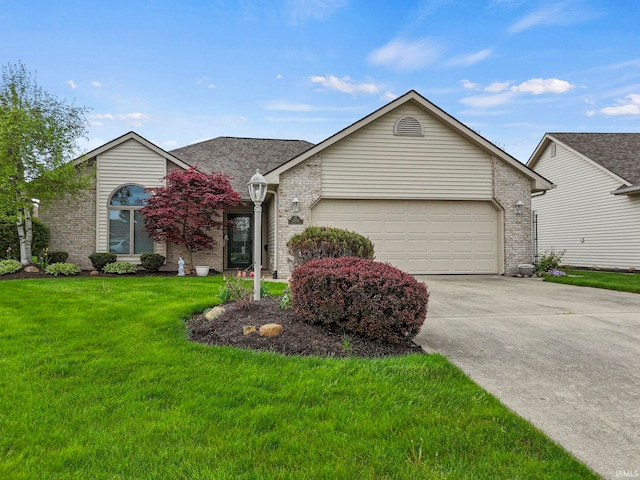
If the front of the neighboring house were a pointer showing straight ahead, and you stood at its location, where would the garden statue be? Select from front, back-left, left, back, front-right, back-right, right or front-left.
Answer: right

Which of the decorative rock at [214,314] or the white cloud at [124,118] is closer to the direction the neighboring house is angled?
the decorative rock

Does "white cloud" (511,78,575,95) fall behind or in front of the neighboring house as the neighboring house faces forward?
behind

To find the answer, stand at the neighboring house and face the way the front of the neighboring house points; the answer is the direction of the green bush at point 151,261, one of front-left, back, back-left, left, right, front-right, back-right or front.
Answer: right

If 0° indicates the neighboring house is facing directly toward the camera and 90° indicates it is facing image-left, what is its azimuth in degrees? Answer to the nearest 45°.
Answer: approximately 315°

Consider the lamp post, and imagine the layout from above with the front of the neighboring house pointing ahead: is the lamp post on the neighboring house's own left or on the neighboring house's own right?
on the neighboring house's own right

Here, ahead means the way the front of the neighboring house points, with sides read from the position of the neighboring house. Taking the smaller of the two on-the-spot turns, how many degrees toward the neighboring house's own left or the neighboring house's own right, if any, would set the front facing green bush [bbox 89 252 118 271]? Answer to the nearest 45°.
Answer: approximately 90° to the neighboring house's own right

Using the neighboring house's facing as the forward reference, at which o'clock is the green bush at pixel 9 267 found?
The green bush is roughly at 3 o'clock from the neighboring house.

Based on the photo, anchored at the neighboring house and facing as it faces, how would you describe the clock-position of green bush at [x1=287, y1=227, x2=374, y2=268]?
The green bush is roughly at 2 o'clock from the neighboring house.

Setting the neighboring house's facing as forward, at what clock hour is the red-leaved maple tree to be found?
The red-leaved maple tree is roughly at 3 o'clock from the neighboring house.

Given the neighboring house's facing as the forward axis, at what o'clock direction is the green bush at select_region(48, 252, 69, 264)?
The green bush is roughly at 3 o'clock from the neighboring house.

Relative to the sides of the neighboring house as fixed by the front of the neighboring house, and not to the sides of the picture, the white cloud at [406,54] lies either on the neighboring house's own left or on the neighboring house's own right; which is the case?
on the neighboring house's own right

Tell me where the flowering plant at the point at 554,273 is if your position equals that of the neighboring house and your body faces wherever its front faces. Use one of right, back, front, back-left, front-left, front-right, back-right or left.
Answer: front-right

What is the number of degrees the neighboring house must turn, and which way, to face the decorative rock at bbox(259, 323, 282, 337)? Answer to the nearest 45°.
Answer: approximately 45° to its right
